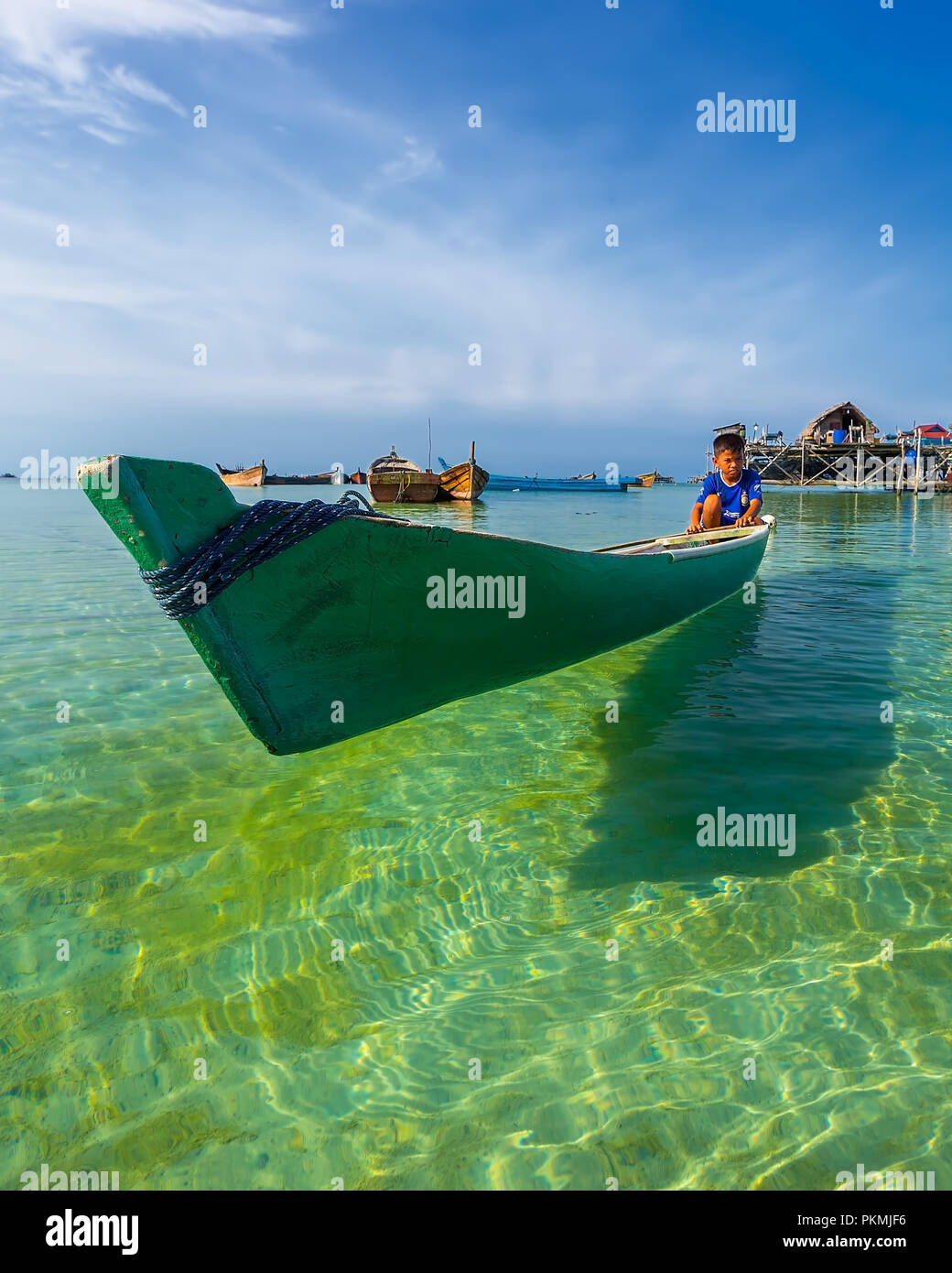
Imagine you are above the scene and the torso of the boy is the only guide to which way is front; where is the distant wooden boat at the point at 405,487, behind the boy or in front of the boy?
behind

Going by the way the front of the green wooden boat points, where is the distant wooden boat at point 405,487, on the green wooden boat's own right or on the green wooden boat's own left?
on the green wooden boat's own right

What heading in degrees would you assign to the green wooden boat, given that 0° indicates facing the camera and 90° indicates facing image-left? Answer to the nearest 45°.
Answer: approximately 45°

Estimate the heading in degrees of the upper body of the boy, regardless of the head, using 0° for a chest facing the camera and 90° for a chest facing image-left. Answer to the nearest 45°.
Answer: approximately 0°

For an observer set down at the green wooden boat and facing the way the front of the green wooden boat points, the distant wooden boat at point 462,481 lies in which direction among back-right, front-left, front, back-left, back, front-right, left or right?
back-right
